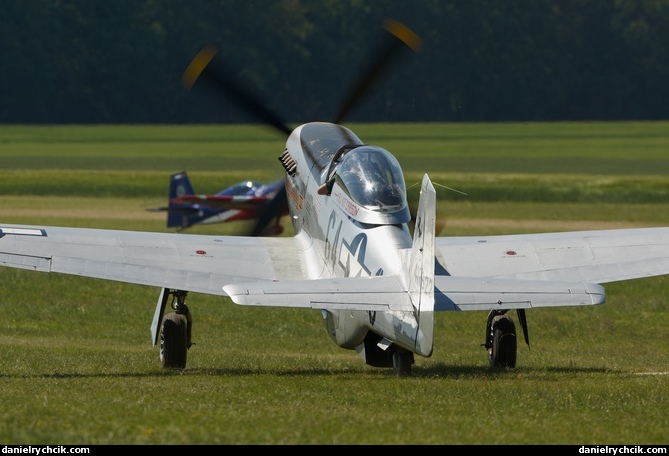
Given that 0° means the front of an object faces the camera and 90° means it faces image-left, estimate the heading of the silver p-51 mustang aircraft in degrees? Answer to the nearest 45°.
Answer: approximately 180°
